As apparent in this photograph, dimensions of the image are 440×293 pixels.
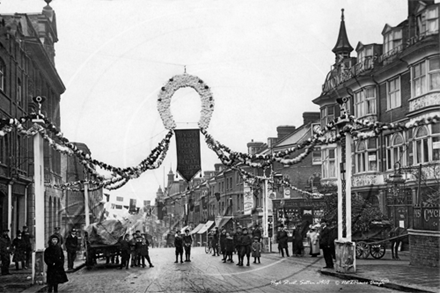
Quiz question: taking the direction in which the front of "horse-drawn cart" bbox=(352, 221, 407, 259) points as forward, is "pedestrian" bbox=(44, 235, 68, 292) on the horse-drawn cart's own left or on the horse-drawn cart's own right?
on the horse-drawn cart's own right

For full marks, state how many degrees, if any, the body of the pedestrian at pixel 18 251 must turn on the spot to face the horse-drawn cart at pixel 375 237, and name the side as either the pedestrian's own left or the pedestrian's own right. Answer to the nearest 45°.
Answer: approximately 90° to the pedestrian's own left

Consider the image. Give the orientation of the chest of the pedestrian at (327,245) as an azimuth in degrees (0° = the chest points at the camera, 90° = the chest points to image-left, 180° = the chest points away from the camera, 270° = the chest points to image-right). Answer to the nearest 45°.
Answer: approximately 45°

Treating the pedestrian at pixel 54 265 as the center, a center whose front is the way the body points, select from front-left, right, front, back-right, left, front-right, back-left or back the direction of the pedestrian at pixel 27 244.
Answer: back
